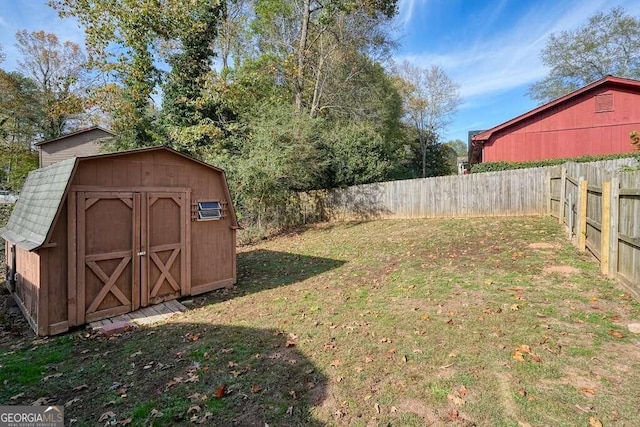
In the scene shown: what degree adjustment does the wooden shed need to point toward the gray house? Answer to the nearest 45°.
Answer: approximately 135° to its left

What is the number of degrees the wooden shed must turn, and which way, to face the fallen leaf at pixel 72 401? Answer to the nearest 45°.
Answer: approximately 45° to its right

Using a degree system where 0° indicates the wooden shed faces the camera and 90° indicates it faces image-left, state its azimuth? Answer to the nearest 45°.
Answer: approximately 315°

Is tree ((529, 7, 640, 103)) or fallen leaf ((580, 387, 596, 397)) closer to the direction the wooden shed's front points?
the fallen leaf

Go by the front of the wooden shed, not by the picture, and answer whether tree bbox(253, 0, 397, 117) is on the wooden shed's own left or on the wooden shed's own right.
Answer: on the wooden shed's own left

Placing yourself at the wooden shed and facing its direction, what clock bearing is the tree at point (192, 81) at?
The tree is roughly at 8 o'clock from the wooden shed.

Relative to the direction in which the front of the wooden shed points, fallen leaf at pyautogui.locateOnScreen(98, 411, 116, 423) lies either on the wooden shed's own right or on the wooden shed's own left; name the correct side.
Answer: on the wooden shed's own right
